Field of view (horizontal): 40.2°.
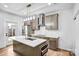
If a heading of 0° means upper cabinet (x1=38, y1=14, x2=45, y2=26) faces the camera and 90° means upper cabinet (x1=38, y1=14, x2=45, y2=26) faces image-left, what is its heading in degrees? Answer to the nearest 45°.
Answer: approximately 45°

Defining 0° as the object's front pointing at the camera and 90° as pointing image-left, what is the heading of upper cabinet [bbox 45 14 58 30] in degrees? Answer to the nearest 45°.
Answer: approximately 45°

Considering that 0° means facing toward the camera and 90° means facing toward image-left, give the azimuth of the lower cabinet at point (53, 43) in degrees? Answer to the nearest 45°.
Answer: approximately 45°
